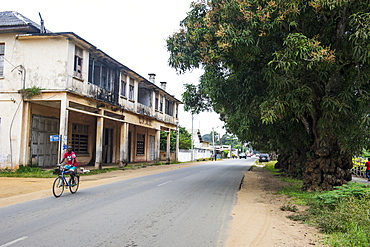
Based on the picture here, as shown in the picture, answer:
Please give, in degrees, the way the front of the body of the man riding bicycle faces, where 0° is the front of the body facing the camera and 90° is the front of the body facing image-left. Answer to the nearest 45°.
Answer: approximately 45°

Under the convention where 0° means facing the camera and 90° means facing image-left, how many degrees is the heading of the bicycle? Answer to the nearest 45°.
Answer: approximately 45°

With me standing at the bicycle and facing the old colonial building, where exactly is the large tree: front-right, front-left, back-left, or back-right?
back-right

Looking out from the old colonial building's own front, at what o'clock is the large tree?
The large tree is roughly at 12 o'clock from the old colonial building.

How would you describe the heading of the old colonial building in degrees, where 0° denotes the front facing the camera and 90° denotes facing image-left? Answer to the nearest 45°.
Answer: approximately 315°

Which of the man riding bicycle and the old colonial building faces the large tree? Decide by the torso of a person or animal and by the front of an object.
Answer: the old colonial building

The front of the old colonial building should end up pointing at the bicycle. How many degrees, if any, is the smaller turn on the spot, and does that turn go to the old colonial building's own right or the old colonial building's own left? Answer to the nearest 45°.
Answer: approximately 45° to the old colonial building's own right
